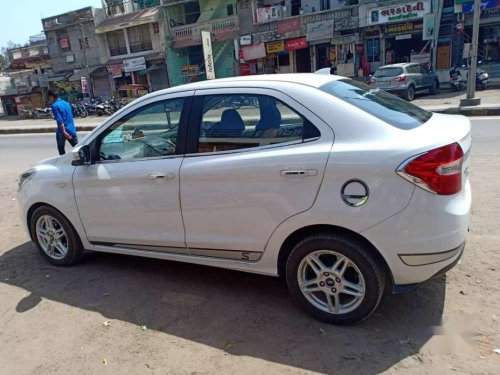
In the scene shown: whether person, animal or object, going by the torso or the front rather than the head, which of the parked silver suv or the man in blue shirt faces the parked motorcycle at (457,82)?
the parked silver suv

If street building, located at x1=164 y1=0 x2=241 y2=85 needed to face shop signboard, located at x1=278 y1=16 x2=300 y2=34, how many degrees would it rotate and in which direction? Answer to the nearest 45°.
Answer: approximately 45° to its left

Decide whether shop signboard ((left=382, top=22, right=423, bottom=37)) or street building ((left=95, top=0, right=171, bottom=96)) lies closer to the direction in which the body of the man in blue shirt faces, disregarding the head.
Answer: the street building

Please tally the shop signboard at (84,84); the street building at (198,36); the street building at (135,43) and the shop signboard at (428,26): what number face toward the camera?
4

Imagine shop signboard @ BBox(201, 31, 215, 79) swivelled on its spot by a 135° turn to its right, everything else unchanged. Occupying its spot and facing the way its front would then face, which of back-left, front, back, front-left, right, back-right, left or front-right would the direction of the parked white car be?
back-left

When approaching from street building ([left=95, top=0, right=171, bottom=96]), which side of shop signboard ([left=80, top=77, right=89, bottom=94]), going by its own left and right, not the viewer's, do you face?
left

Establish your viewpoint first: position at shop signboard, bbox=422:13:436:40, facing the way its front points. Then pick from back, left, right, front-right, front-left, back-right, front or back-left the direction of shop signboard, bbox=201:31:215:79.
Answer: front-right

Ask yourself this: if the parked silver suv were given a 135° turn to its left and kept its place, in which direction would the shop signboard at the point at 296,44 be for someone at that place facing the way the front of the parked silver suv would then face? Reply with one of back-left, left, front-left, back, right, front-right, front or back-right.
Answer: front-right

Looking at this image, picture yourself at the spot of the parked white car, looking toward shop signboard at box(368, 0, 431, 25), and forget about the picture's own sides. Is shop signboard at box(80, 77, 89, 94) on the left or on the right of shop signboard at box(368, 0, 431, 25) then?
left

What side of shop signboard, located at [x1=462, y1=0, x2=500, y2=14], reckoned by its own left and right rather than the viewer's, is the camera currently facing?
front

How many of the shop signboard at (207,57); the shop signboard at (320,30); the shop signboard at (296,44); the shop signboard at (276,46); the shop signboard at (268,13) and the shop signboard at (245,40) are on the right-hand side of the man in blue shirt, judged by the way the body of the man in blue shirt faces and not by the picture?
6

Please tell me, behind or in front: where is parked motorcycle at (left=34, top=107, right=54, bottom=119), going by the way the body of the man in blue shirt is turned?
in front

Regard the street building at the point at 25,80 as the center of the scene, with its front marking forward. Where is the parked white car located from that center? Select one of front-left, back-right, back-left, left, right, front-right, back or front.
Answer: front

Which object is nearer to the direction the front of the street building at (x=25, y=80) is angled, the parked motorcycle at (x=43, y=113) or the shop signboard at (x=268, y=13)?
the parked motorcycle

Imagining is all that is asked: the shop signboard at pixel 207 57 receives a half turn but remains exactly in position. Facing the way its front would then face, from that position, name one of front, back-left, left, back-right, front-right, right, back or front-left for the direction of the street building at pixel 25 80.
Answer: front-left

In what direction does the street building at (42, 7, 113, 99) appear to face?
toward the camera

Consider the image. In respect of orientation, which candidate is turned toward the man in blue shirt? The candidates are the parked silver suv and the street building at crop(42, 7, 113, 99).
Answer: the street building

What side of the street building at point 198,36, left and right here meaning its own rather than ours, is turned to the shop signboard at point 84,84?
right

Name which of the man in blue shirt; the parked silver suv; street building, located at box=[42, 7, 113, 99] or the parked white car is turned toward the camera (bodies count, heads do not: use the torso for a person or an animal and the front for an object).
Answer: the street building

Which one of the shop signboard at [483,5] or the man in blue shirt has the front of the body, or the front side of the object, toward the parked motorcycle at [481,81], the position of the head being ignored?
the shop signboard

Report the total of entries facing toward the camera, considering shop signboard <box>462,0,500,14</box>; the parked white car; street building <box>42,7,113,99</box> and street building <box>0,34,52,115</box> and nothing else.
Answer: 3

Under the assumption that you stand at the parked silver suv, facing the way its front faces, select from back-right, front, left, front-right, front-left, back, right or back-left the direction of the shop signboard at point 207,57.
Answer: back-left
